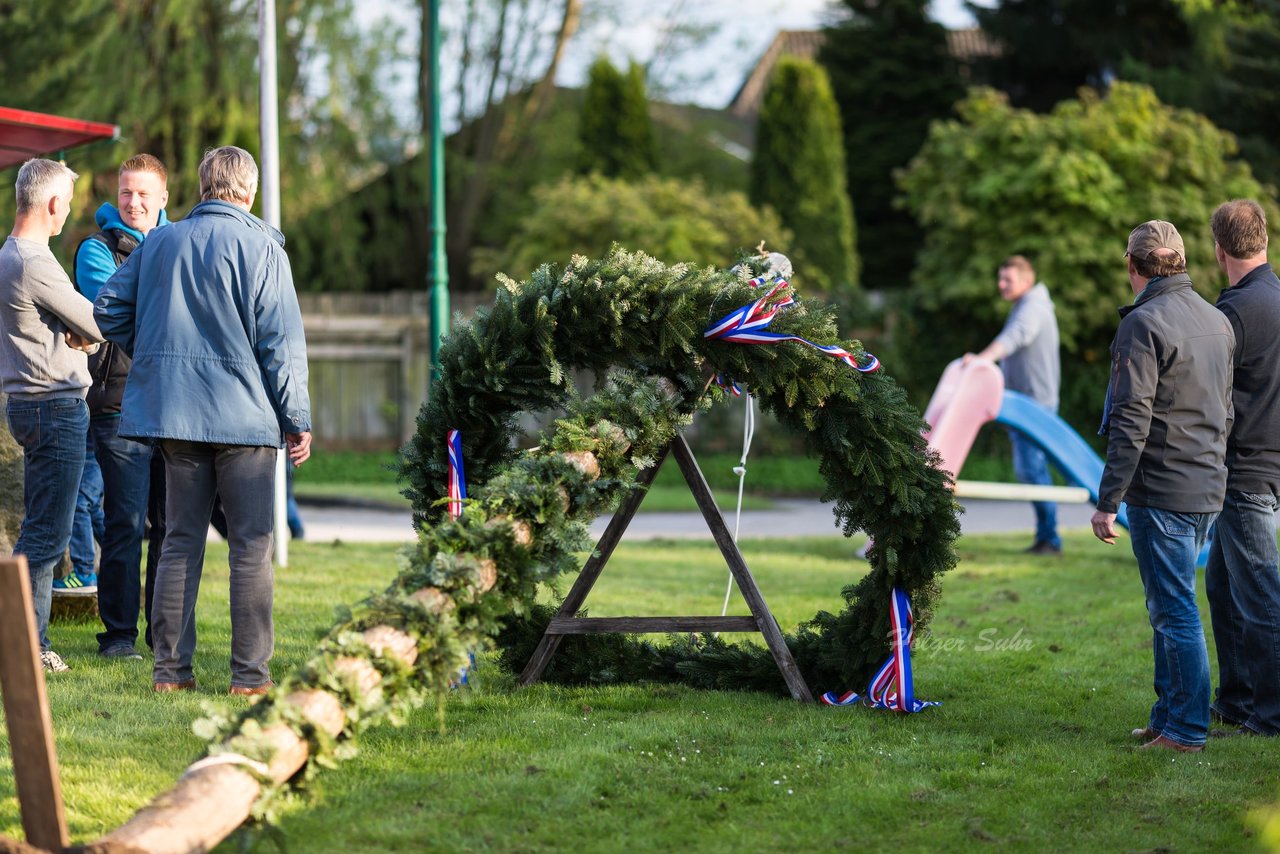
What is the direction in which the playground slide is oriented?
to the viewer's right

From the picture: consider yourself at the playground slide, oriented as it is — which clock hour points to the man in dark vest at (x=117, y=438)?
The man in dark vest is roughly at 4 o'clock from the playground slide.

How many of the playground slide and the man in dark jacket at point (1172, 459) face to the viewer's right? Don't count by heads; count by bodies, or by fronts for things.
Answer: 1

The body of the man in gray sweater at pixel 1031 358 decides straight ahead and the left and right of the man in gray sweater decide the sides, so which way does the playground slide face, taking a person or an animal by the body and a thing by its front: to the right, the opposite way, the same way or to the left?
the opposite way

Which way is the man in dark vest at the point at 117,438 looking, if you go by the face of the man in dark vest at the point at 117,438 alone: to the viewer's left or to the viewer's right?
to the viewer's right

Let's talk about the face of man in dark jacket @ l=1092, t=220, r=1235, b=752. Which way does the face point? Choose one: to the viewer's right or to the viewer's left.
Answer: to the viewer's left

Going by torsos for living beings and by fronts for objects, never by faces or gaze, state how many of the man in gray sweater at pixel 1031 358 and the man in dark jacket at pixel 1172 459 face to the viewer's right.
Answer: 0

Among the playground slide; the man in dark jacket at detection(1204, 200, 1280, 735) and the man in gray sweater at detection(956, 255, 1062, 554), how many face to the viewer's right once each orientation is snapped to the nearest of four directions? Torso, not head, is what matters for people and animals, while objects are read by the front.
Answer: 1

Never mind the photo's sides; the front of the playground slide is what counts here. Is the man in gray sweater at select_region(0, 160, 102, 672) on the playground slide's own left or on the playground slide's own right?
on the playground slide's own right
